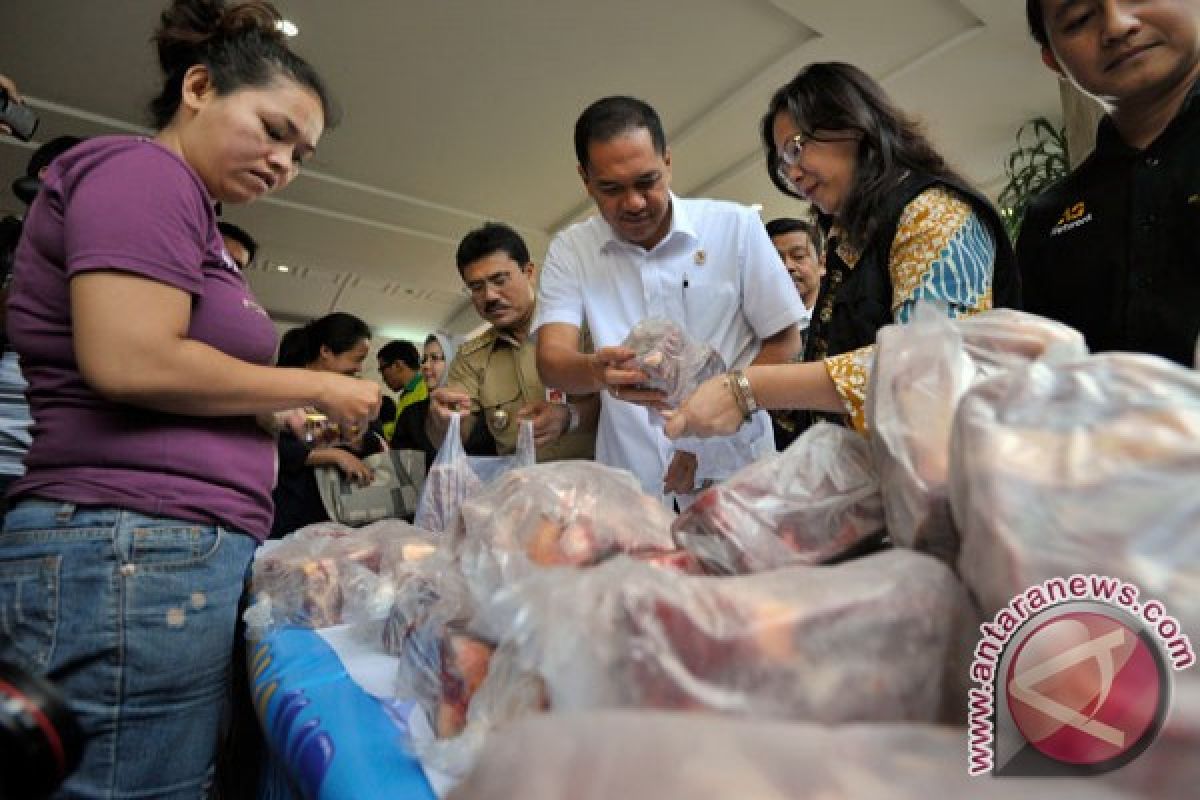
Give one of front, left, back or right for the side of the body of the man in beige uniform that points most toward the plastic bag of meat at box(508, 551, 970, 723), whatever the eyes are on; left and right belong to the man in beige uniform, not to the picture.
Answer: front

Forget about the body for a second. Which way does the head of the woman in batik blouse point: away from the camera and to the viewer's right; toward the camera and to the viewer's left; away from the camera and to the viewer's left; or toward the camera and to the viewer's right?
toward the camera and to the viewer's left

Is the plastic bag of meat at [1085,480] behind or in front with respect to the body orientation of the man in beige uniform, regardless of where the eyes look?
in front

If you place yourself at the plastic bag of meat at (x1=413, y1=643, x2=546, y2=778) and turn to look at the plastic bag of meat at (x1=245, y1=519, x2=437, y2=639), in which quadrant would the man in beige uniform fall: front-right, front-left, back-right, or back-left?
front-right

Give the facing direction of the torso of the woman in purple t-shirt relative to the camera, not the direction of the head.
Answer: to the viewer's right

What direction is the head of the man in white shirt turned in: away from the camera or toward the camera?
toward the camera

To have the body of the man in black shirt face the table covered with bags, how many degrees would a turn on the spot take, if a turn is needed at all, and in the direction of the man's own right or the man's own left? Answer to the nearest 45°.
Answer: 0° — they already face it

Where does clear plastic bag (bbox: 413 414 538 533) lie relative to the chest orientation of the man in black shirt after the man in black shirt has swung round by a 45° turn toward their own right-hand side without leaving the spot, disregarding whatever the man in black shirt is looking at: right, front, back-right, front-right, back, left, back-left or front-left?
front-right

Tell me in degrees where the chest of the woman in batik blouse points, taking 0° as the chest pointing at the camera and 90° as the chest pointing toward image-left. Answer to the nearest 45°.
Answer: approximately 90°

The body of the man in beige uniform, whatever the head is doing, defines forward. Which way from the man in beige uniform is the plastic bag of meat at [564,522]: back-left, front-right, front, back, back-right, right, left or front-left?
front

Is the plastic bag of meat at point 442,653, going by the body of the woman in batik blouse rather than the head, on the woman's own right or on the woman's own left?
on the woman's own left

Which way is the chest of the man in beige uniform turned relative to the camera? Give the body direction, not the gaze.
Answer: toward the camera

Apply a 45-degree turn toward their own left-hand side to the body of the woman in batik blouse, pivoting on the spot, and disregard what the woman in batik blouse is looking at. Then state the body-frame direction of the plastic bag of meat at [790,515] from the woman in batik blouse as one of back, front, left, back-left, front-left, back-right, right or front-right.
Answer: front-left

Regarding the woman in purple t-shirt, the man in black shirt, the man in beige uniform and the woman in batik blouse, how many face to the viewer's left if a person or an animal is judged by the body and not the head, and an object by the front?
1

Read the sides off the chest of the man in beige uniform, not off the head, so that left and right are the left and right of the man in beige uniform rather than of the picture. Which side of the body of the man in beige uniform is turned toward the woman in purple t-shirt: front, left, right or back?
front
